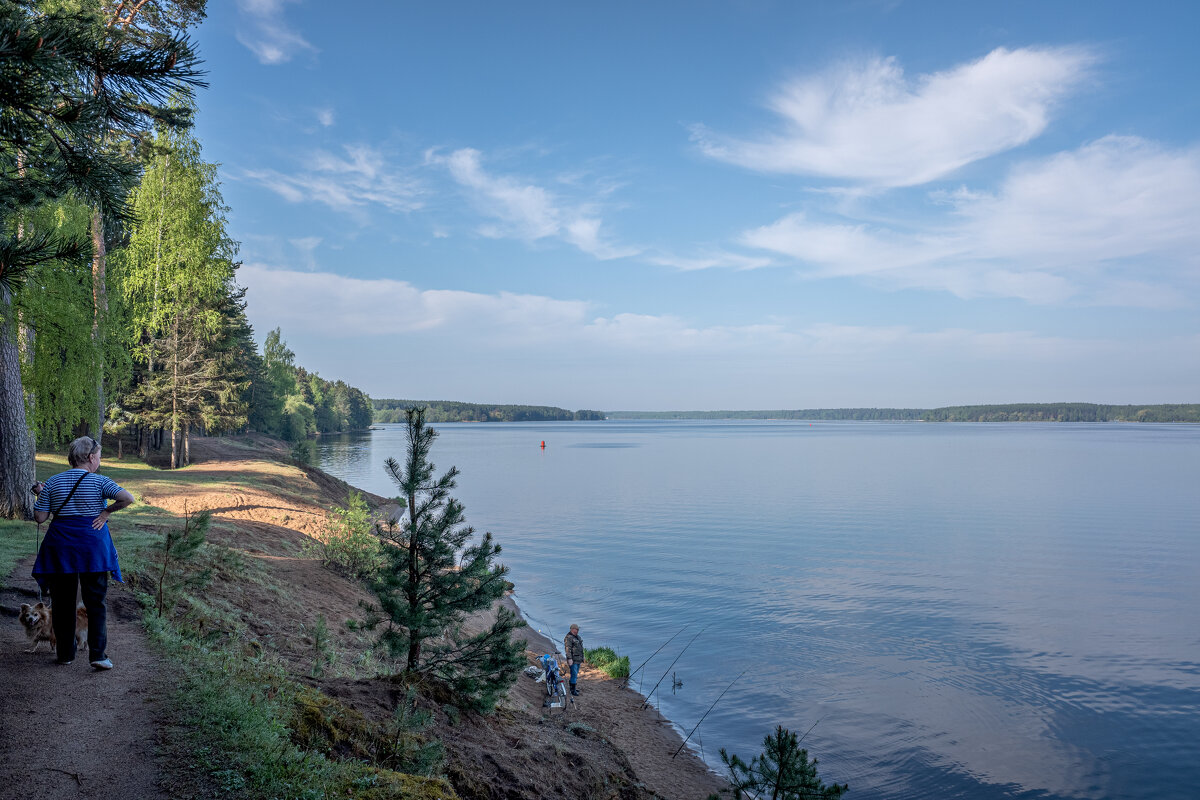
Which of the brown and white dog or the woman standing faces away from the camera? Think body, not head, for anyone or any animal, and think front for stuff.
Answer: the woman standing

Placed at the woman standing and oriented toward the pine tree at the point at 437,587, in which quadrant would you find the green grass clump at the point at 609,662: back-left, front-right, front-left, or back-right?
front-left

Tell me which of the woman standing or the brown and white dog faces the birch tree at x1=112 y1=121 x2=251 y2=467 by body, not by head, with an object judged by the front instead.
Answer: the woman standing

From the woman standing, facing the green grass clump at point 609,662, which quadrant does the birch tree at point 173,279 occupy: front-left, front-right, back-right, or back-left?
front-left

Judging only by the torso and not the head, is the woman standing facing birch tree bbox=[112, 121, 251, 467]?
yes

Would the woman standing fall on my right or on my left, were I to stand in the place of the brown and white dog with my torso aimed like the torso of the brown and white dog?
on my left

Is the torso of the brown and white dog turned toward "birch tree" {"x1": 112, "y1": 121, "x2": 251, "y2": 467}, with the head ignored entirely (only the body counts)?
no

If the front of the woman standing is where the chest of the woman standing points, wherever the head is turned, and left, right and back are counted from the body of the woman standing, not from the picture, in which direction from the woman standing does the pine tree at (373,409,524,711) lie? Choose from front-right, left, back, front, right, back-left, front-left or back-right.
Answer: right

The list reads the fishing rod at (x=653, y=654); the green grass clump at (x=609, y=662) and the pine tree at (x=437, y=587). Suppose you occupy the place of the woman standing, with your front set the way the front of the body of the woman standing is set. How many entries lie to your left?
0

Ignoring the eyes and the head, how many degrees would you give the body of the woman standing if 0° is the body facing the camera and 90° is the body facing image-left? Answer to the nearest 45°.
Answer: approximately 180°

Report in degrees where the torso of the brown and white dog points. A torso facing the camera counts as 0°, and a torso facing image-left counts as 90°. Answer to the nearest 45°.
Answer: approximately 90°
